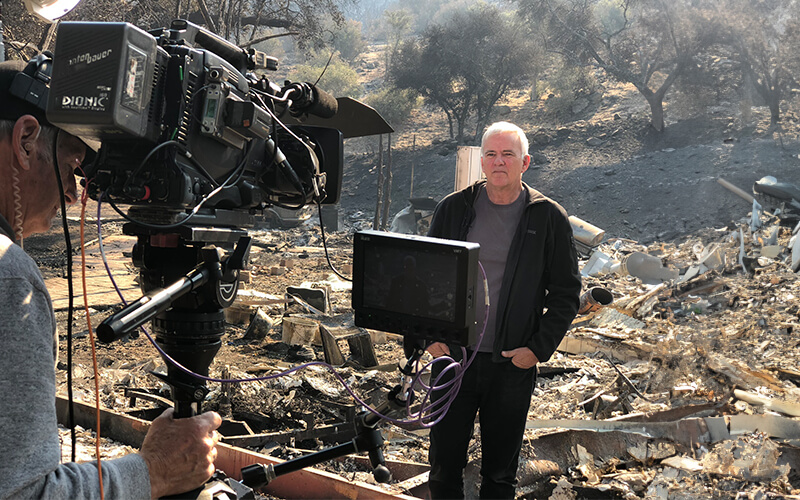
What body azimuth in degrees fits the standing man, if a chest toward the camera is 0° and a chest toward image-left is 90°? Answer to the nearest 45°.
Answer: approximately 0°

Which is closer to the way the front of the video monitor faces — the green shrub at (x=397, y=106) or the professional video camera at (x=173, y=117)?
the professional video camera

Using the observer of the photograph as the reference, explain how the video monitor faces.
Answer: facing the viewer and to the left of the viewer

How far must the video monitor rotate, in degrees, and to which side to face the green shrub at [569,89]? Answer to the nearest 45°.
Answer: approximately 135° to its right

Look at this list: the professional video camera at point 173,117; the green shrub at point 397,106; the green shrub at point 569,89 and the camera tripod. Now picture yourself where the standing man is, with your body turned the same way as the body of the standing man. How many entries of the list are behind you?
2

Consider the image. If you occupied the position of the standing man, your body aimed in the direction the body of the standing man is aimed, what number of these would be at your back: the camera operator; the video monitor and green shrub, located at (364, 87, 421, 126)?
1

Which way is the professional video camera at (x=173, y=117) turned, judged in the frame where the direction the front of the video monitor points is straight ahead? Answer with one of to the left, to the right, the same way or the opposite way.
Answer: the opposite way

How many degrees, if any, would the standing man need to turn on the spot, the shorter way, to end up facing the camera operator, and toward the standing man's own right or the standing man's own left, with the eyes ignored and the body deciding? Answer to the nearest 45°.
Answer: approximately 45° to the standing man's own right

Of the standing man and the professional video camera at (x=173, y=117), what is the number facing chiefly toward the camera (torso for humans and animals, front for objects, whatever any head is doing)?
1

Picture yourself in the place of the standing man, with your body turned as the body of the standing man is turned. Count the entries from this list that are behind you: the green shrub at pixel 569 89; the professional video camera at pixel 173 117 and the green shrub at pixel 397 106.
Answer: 2

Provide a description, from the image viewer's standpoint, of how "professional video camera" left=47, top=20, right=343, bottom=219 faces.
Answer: facing away from the viewer and to the right of the viewer

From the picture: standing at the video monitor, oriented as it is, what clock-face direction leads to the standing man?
The standing man is roughly at 5 o'clock from the video monitor.

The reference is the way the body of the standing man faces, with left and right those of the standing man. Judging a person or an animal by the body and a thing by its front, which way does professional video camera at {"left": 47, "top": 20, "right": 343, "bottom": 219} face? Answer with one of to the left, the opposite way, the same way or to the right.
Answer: the opposite way

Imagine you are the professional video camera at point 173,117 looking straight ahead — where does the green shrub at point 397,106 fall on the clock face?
The green shrub is roughly at 11 o'clock from the professional video camera.
